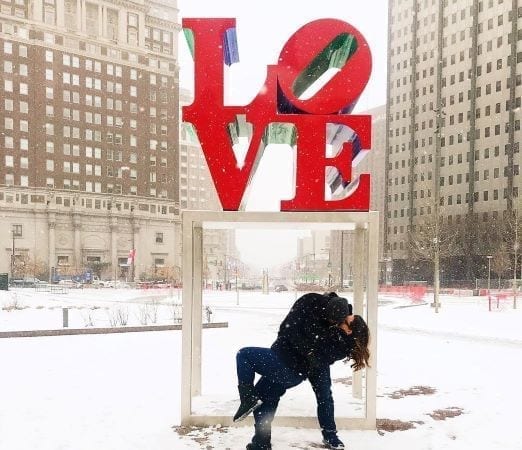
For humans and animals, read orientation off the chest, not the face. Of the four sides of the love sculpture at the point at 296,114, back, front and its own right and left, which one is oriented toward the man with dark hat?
front
